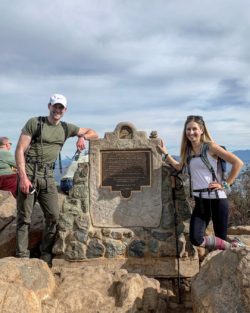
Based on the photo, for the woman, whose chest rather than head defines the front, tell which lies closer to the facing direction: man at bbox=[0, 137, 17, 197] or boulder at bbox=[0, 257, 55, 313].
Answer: the boulder

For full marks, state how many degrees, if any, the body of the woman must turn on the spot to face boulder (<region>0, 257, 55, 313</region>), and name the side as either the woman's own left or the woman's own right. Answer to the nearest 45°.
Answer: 0° — they already face it

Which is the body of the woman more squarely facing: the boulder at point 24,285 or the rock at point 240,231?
the boulder

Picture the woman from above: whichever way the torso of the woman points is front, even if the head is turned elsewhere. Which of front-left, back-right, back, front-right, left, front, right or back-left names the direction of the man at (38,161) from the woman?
front-right

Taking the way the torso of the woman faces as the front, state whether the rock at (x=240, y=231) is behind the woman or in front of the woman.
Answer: behind

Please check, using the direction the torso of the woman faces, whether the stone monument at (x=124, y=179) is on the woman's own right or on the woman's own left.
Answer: on the woman's own right

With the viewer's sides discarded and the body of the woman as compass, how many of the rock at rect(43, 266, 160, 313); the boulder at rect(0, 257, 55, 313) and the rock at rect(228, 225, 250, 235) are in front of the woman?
2

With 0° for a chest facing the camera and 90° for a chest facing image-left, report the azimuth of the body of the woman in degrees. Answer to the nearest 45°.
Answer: approximately 45°

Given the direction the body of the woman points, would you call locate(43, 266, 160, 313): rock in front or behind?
in front
